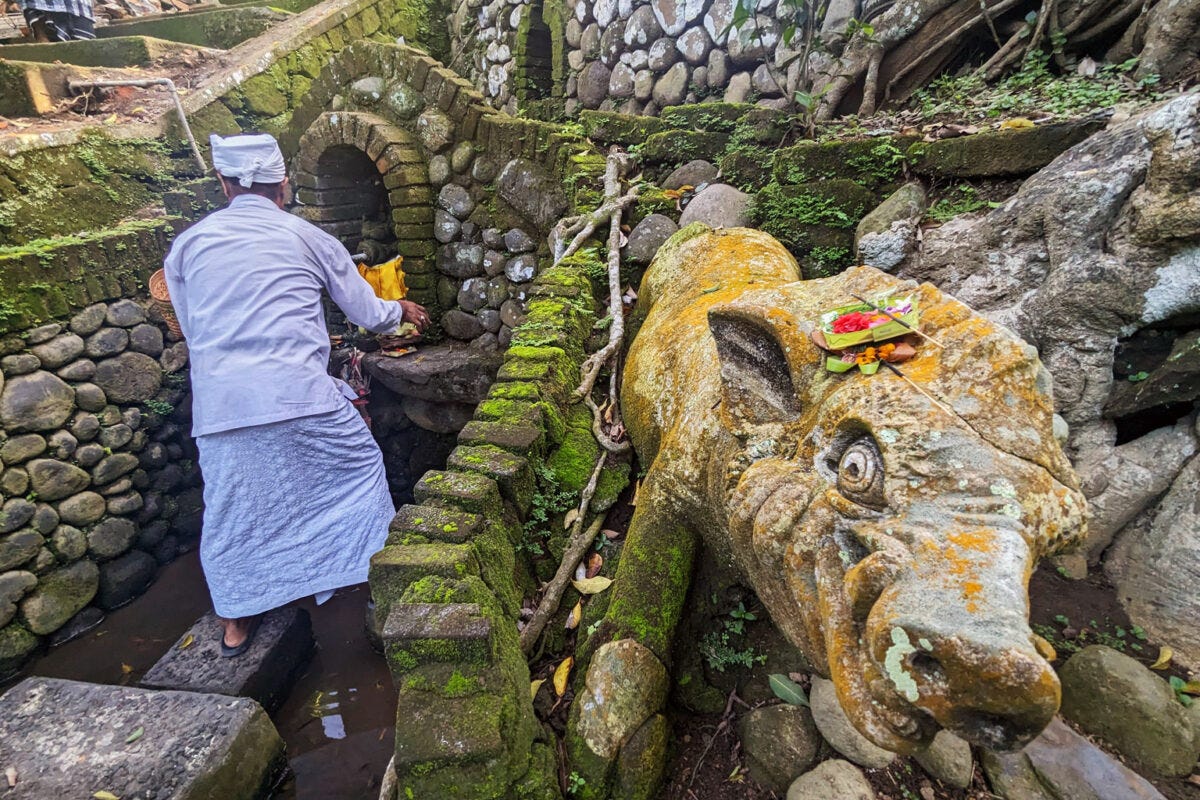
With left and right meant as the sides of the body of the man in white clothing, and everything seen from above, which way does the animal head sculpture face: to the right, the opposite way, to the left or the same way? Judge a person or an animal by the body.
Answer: the opposite way

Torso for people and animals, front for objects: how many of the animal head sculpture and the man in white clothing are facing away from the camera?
1

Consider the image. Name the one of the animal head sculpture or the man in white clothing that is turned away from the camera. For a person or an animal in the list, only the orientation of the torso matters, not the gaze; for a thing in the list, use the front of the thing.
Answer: the man in white clothing

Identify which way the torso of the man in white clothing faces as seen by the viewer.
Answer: away from the camera

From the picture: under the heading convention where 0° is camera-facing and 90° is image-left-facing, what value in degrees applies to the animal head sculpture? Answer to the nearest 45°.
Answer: approximately 315°

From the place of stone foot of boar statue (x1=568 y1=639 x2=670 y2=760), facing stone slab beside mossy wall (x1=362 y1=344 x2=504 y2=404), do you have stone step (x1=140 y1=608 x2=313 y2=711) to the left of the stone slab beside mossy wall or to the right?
left
